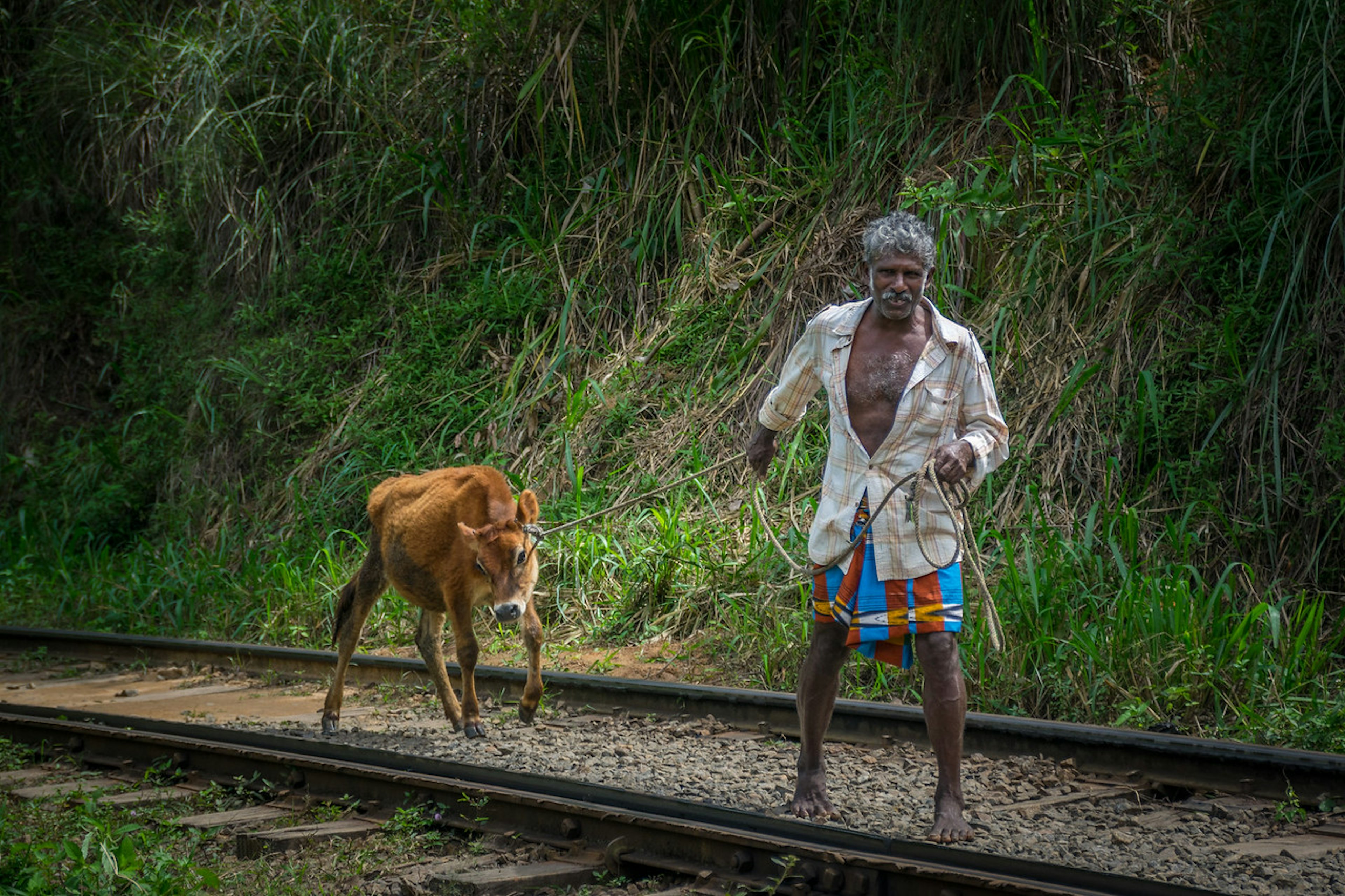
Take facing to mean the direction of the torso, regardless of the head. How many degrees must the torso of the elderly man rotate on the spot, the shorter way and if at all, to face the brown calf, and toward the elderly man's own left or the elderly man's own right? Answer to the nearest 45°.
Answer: approximately 135° to the elderly man's own right

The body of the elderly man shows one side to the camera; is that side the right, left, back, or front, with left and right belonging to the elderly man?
front

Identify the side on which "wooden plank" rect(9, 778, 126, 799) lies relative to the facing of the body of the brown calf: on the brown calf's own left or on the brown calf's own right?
on the brown calf's own right

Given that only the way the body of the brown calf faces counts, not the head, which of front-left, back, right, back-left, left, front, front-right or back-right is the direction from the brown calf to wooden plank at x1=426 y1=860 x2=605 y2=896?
front-right

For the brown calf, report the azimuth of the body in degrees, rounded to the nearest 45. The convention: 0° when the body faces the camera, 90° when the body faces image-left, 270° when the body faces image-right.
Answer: approximately 315°

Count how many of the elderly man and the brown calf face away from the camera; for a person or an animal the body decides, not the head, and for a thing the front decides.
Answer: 0

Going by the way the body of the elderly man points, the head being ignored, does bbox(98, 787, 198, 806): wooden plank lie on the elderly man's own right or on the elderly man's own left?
on the elderly man's own right

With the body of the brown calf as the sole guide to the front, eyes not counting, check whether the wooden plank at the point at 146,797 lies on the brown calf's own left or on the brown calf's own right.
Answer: on the brown calf's own right

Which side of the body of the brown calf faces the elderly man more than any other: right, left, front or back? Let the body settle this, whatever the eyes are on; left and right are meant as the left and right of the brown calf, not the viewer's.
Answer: front

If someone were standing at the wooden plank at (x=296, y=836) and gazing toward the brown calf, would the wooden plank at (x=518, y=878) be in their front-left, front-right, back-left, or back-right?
back-right

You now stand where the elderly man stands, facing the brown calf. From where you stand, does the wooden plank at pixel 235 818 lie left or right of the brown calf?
left

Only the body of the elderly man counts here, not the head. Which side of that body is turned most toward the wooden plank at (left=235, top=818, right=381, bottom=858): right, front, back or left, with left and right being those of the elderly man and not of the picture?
right
